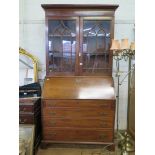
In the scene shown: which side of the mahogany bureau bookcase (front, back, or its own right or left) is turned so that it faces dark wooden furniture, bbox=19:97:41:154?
right

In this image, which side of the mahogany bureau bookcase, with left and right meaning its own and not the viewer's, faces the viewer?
front
